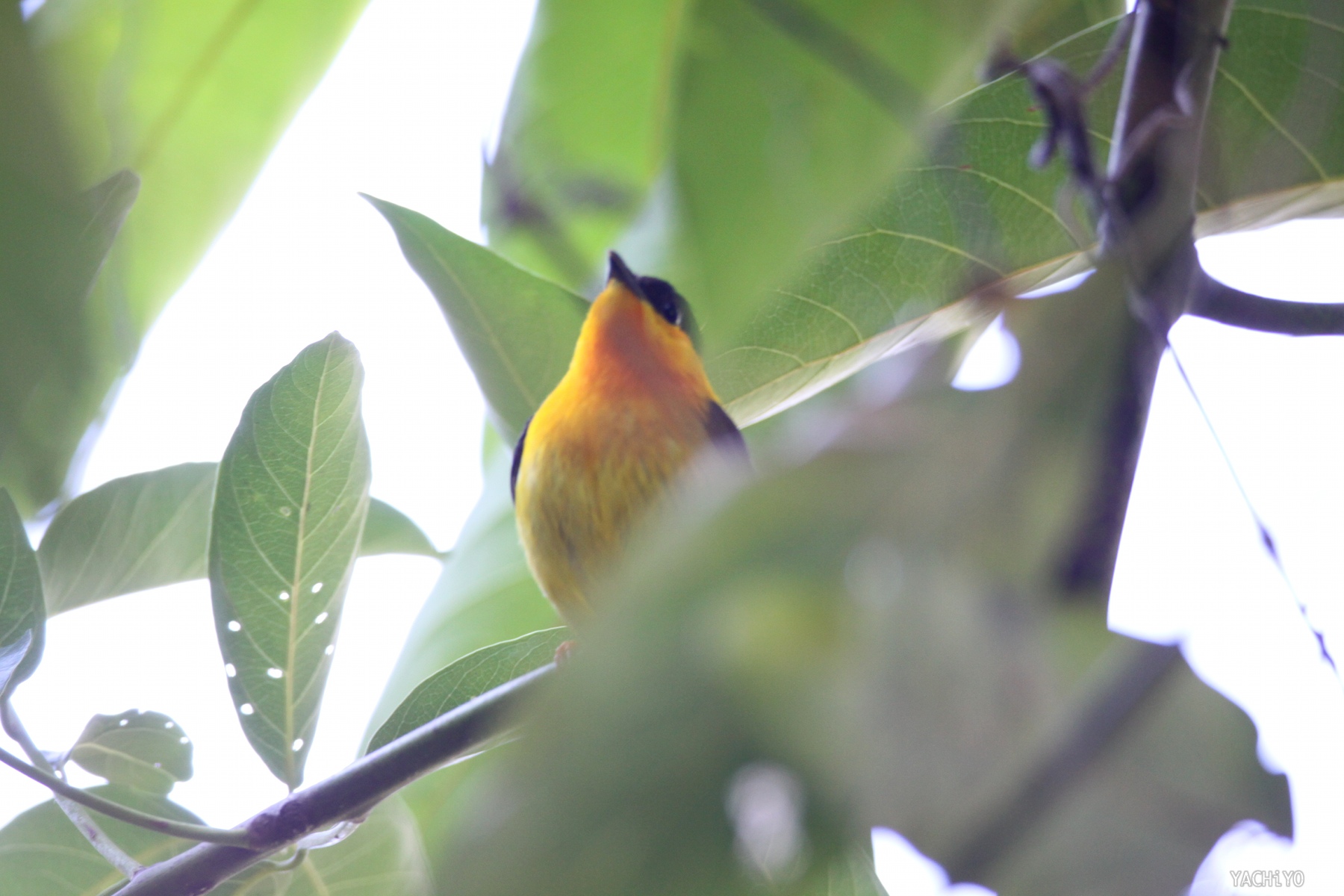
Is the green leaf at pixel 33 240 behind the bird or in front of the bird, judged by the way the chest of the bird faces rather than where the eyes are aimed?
in front

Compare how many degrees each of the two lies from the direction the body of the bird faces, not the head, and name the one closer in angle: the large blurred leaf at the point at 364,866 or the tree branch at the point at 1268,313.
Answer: the large blurred leaf

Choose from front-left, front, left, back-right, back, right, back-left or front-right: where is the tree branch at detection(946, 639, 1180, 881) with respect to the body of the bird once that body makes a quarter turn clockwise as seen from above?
back-left

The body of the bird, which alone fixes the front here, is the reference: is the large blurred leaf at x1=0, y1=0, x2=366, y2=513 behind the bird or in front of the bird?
in front

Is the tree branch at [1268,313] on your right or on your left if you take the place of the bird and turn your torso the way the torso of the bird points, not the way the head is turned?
on your left

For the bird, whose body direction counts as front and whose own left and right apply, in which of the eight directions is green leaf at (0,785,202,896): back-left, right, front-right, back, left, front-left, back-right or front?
right

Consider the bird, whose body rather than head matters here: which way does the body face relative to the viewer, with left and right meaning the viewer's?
facing the viewer and to the left of the viewer
